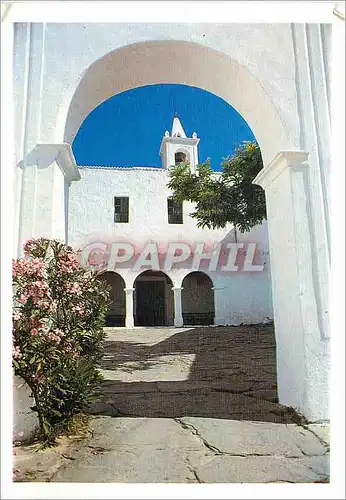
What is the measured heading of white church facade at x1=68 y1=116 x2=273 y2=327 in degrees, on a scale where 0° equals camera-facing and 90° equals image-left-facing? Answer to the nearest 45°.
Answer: approximately 0°

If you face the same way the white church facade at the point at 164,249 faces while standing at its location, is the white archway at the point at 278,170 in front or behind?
in front

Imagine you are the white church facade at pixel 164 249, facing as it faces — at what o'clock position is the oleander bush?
The oleander bush is roughly at 12 o'clock from the white church facade.
